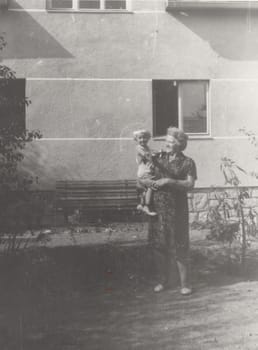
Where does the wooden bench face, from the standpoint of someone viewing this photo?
facing the viewer

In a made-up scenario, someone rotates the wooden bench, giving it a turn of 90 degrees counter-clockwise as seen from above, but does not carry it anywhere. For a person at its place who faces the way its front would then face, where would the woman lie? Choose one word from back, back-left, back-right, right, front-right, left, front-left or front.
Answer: right

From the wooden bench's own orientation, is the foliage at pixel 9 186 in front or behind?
in front

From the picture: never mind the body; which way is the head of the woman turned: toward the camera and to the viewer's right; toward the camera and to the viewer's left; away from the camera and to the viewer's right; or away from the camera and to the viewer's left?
toward the camera and to the viewer's left
